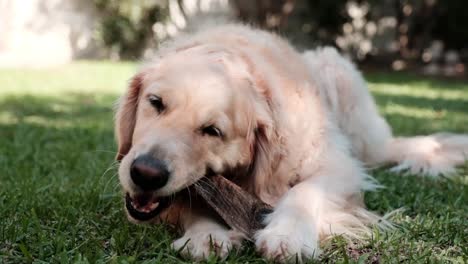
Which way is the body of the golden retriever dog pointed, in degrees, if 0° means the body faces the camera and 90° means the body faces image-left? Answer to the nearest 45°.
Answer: approximately 45°
